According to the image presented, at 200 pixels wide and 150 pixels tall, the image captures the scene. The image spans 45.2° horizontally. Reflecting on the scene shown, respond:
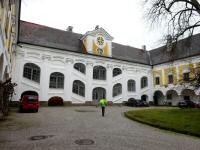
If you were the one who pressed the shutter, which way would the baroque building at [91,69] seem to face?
facing the viewer and to the right of the viewer

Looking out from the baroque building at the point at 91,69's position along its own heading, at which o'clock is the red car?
The red car is roughly at 2 o'clock from the baroque building.

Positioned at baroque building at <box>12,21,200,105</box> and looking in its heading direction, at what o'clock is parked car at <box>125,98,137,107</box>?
The parked car is roughly at 10 o'clock from the baroque building.

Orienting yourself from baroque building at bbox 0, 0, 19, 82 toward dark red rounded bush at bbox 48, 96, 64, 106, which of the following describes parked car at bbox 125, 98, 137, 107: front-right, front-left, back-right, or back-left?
front-right

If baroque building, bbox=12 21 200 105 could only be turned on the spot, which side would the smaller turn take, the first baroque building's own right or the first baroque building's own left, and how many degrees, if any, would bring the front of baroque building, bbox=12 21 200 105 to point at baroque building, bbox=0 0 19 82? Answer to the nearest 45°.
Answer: approximately 45° to the first baroque building's own right

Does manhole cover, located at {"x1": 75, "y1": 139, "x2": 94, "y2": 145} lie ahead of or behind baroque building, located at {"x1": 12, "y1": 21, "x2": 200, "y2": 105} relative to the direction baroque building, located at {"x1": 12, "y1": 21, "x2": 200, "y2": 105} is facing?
ahead
